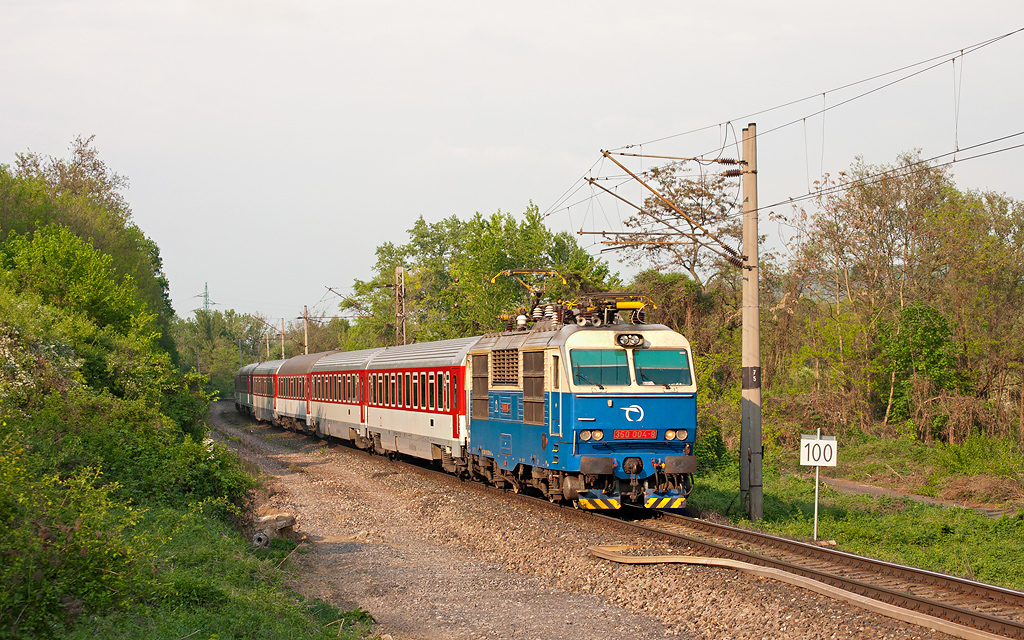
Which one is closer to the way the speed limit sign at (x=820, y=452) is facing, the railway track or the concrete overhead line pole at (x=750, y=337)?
the railway track

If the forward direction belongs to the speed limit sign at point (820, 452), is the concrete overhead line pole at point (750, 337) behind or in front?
behind

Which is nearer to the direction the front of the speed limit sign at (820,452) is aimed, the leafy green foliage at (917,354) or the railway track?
the railway track

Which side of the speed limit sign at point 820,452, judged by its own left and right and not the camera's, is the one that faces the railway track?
front

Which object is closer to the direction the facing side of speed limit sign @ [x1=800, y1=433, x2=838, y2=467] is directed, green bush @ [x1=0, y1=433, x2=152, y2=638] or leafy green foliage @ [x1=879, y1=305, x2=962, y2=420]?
the green bush

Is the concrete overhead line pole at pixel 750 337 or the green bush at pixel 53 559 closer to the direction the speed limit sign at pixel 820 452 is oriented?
the green bush

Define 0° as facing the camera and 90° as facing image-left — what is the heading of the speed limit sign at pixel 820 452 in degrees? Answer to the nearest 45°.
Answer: approximately 0°

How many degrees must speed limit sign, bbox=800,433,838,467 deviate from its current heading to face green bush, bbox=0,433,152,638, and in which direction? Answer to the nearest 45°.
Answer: approximately 45° to its right

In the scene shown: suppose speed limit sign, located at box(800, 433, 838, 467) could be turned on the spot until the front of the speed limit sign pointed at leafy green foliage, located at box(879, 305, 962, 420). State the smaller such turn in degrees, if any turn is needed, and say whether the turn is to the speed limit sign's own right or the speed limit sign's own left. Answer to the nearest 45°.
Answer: approximately 180°
